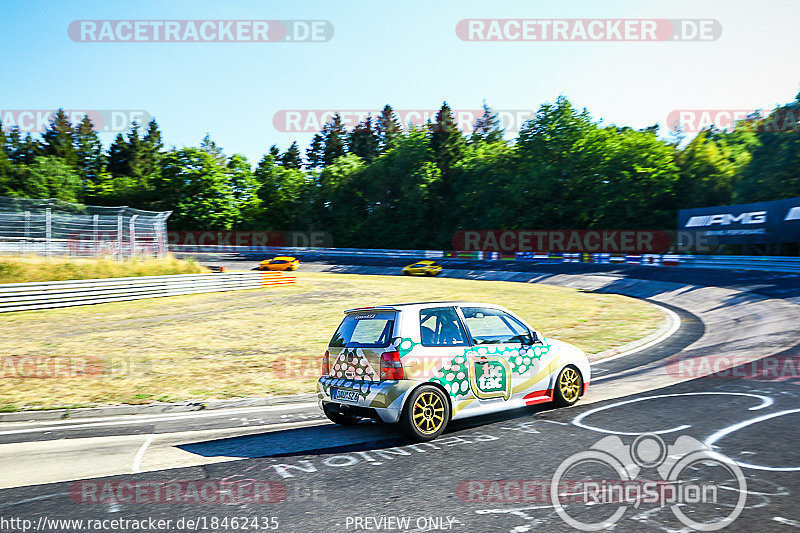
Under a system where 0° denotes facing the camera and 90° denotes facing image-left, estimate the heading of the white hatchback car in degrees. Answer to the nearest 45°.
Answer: approximately 225°

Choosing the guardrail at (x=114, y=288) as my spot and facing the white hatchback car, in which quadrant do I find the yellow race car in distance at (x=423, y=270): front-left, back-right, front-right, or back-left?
back-left

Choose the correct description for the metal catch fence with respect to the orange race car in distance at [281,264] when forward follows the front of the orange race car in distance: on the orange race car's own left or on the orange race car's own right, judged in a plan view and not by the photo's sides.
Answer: on the orange race car's own left

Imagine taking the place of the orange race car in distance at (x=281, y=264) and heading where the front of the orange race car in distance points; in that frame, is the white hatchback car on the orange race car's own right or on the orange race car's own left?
on the orange race car's own left

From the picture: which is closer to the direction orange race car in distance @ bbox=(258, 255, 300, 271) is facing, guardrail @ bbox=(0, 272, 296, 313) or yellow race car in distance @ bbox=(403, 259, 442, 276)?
the guardrail

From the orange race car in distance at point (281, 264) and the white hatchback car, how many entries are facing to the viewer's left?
1

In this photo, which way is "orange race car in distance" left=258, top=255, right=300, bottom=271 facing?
to the viewer's left

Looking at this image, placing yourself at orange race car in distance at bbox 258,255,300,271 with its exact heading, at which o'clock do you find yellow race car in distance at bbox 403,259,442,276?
The yellow race car in distance is roughly at 7 o'clock from the orange race car in distance.

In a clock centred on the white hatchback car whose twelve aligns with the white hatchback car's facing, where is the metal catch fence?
The metal catch fence is roughly at 9 o'clock from the white hatchback car.

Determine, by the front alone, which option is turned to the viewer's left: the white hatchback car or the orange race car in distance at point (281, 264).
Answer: the orange race car in distance
